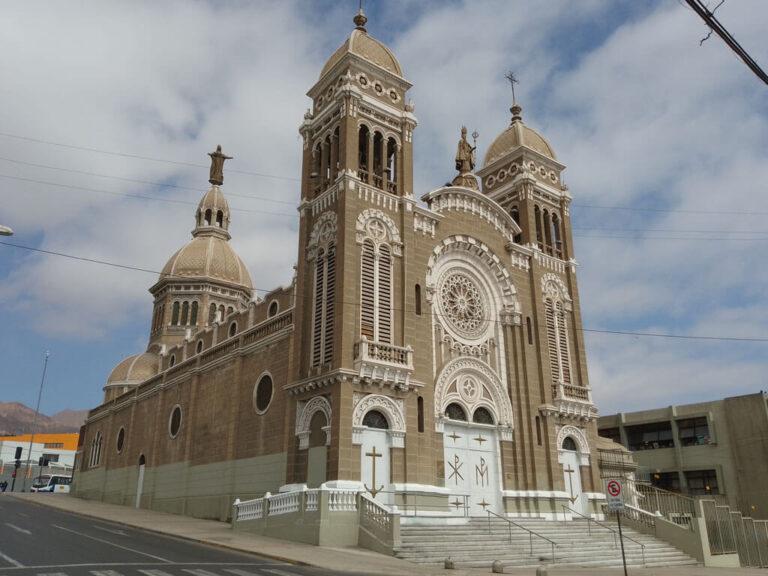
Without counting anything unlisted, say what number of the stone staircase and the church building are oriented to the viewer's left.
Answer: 0

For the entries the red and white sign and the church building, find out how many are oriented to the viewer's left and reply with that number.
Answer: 0

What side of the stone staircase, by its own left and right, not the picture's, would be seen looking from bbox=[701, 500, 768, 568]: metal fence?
left

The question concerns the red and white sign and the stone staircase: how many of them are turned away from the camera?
0

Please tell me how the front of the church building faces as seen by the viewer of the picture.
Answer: facing the viewer and to the right of the viewer

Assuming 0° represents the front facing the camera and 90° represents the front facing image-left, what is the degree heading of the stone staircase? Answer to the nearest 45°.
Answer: approximately 315°

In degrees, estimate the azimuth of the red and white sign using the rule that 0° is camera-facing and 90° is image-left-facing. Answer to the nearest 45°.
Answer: approximately 0°
